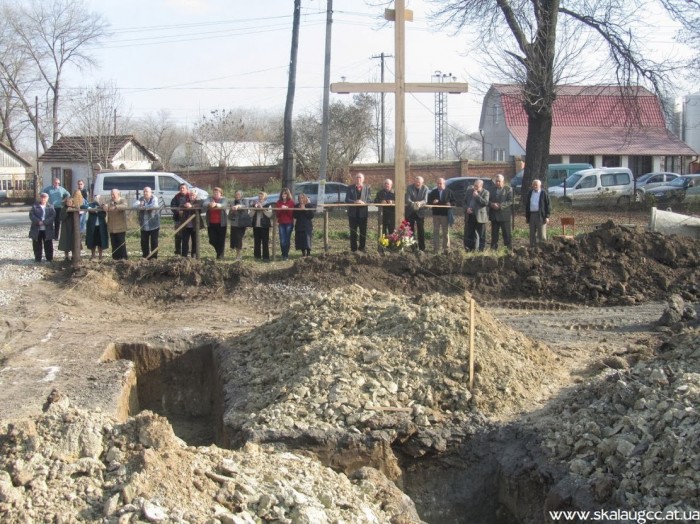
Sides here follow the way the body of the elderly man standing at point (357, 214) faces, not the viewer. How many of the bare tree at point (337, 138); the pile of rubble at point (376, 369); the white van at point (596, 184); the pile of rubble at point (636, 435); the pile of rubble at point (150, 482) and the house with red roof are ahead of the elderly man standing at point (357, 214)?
3

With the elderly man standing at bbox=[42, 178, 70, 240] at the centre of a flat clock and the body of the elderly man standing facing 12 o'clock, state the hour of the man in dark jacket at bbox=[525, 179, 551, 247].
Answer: The man in dark jacket is roughly at 10 o'clock from the elderly man standing.

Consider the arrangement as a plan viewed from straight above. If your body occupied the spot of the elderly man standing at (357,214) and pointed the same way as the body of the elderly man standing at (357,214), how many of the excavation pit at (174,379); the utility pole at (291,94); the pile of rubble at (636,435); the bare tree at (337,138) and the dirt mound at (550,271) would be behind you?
2

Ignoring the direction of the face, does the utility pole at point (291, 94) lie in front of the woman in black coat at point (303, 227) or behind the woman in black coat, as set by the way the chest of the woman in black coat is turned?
behind

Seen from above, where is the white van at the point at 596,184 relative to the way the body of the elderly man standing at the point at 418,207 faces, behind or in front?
behind

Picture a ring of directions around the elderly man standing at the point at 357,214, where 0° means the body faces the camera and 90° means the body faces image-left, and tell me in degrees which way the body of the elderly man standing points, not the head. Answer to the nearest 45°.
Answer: approximately 0°

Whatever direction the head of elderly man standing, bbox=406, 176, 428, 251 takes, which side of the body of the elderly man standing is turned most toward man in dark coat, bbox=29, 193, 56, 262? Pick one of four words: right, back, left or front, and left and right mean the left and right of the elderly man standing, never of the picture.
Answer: right

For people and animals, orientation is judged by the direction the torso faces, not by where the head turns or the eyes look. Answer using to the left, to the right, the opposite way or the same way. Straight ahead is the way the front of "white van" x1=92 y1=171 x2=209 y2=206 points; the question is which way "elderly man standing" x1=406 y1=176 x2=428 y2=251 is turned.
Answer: to the right

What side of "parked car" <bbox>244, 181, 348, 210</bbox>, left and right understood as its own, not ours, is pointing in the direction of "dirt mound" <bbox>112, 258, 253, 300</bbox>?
left

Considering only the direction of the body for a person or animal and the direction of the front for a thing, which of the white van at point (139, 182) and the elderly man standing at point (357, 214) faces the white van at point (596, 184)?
the white van at point (139, 182)

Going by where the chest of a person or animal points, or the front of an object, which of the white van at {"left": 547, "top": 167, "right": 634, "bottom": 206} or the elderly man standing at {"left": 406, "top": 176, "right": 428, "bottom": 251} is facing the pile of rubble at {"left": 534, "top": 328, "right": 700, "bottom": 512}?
the elderly man standing

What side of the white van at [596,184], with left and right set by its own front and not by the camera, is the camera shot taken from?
left

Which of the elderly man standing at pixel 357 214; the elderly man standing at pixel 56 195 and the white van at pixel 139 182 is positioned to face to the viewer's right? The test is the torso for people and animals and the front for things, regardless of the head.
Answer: the white van
